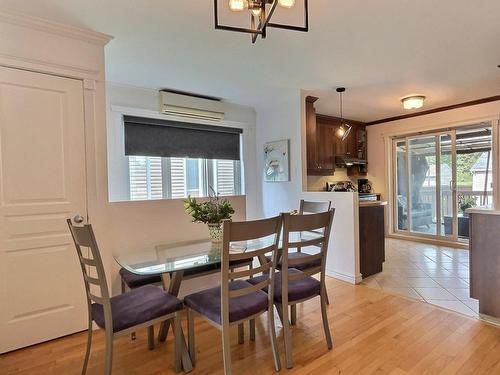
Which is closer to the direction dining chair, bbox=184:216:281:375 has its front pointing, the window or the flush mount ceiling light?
the window

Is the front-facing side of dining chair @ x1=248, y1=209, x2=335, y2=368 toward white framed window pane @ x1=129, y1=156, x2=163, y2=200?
yes

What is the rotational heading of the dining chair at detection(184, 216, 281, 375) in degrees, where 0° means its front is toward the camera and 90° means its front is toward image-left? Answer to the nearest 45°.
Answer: approximately 135°

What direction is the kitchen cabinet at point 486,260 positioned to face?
to the viewer's left

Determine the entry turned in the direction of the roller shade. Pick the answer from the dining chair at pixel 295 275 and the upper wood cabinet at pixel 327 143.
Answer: the dining chair

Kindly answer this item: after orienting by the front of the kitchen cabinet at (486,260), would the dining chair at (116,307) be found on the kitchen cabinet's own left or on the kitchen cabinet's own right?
on the kitchen cabinet's own left

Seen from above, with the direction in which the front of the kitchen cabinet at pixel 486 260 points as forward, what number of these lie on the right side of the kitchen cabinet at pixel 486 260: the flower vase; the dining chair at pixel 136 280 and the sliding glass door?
1

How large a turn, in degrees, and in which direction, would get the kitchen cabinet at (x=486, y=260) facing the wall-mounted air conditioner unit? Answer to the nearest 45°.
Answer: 0° — it already faces it

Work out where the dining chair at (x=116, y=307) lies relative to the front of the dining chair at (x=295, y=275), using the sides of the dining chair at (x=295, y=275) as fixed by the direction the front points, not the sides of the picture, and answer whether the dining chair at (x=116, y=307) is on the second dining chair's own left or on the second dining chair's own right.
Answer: on the second dining chair's own left
